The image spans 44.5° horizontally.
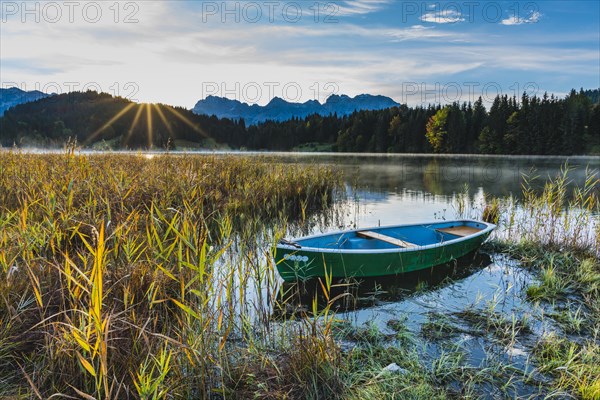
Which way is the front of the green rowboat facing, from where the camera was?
facing the viewer and to the left of the viewer
